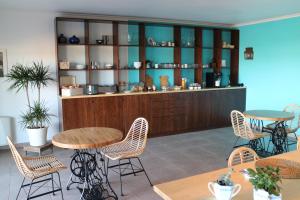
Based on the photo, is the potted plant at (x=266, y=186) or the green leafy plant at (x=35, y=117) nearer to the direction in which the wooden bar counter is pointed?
the potted plant

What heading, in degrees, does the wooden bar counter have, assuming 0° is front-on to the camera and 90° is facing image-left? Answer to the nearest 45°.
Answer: approximately 315°

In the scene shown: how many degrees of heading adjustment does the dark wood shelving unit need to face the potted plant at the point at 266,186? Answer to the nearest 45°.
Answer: approximately 45° to its right

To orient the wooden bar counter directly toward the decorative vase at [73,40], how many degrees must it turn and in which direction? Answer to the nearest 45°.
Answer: approximately 135° to its right

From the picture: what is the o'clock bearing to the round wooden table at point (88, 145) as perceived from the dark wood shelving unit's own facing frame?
The round wooden table is roughly at 2 o'clock from the dark wood shelving unit.

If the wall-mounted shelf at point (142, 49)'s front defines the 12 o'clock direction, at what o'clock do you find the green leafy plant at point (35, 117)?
The green leafy plant is roughly at 3 o'clock from the wall-mounted shelf.

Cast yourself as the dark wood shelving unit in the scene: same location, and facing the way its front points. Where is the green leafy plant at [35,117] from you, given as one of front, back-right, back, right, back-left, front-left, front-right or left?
right

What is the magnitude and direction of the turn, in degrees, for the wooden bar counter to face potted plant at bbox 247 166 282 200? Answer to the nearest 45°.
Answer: approximately 45° to its right

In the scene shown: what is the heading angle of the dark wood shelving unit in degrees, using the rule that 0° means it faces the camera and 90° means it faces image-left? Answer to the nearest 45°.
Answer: approximately 315°

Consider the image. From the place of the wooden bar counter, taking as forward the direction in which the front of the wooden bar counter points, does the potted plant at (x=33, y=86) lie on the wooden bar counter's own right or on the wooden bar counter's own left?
on the wooden bar counter's own right

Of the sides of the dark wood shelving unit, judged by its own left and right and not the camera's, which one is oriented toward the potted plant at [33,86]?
right
